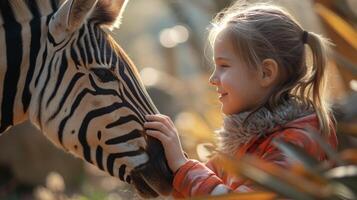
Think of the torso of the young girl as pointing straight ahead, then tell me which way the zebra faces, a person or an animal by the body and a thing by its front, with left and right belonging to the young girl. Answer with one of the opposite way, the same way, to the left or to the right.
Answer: the opposite way

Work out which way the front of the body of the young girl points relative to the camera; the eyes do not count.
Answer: to the viewer's left

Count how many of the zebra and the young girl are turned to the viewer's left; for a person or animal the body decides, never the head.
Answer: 1

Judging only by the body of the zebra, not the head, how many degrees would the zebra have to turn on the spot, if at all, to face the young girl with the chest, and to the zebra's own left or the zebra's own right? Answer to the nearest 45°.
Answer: approximately 45° to the zebra's own right

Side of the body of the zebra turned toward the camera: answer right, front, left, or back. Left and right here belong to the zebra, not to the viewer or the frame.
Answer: right

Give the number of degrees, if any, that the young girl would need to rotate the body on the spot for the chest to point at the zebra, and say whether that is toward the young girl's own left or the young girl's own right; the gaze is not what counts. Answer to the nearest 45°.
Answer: approximately 45° to the young girl's own right

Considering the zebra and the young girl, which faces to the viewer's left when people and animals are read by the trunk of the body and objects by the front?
the young girl
